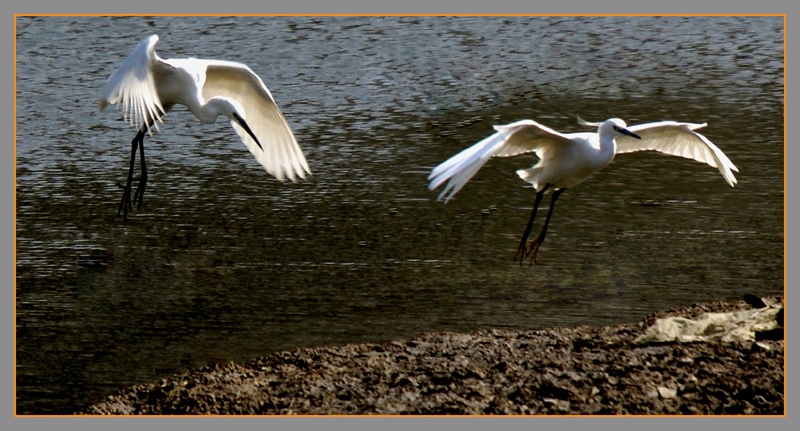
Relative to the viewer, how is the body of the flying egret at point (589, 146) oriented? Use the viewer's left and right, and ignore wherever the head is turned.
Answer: facing the viewer and to the right of the viewer

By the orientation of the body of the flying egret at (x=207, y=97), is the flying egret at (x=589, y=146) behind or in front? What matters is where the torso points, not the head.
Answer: in front

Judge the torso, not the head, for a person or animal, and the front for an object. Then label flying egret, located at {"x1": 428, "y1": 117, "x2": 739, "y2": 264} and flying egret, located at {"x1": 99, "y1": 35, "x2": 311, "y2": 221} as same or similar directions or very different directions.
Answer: same or similar directions

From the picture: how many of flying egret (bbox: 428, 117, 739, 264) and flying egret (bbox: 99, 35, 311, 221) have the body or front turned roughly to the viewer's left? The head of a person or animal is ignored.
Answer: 0

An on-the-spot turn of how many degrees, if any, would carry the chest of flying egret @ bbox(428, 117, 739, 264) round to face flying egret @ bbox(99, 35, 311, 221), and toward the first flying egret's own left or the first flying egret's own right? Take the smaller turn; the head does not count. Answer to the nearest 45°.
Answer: approximately 135° to the first flying egret's own right
